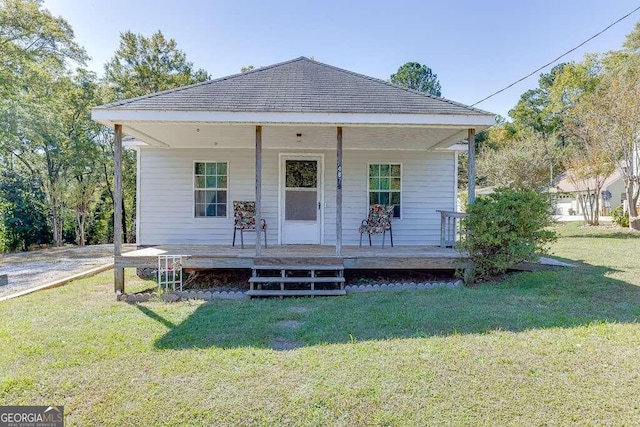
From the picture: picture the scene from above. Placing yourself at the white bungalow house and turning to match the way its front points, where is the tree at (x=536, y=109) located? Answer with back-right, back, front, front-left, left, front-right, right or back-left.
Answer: back-left

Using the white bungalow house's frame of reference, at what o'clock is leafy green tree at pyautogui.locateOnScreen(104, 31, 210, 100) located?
The leafy green tree is roughly at 5 o'clock from the white bungalow house.

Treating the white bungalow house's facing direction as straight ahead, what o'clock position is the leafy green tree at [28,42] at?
The leafy green tree is roughly at 4 o'clock from the white bungalow house.

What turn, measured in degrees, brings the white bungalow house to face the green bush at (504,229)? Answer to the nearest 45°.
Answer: approximately 45° to its left

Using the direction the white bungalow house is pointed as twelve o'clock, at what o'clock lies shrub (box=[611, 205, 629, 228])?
The shrub is roughly at 8 o'clock from the white bungalow house.

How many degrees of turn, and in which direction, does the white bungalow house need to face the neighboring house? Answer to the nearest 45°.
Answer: approximately 135° to its left

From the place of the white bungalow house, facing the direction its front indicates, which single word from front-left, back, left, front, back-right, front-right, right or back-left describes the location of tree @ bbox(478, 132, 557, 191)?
back-left

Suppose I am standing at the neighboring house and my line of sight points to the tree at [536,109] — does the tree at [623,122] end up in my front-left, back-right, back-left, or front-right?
back-left

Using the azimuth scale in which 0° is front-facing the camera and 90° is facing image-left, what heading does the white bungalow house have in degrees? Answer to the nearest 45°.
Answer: approximately 0°

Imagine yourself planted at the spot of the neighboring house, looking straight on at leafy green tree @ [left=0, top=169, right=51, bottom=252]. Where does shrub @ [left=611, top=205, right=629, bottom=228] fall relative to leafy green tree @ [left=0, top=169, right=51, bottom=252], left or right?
left

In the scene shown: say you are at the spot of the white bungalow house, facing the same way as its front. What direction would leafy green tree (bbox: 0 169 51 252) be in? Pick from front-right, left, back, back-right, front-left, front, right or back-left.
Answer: back-right
